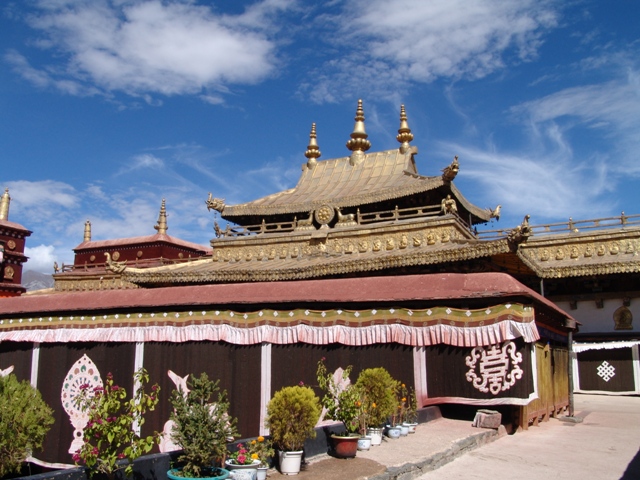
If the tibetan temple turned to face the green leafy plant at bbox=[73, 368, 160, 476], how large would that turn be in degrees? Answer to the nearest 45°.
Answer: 0° — it already faces it

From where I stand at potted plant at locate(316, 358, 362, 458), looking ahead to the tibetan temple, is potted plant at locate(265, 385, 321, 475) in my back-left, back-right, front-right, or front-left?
back-left

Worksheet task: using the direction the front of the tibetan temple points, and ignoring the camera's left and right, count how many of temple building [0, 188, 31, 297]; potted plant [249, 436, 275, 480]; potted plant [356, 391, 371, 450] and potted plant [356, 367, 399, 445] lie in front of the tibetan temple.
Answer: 3

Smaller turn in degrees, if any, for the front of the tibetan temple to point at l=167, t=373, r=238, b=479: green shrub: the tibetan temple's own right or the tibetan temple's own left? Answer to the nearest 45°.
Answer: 0° — it already faces it

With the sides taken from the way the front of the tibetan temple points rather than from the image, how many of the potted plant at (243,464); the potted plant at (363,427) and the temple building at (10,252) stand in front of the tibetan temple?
2

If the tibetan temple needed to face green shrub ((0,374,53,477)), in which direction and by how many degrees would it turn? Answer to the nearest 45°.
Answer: approximately 45° to its right

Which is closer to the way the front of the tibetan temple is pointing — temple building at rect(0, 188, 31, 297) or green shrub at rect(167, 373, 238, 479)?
the green shrub

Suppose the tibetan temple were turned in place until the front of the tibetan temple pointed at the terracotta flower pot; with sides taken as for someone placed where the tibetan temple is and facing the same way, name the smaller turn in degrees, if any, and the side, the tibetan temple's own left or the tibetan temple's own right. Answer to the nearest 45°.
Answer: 0° — it already faces it

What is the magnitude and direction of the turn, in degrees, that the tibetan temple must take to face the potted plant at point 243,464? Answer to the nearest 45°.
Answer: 0° — it already faces it

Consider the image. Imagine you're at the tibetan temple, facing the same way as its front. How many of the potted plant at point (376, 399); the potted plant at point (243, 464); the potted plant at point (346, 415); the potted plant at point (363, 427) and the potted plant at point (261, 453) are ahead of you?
5

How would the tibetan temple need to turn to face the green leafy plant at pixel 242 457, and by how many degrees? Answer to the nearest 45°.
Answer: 0° — it already faces it

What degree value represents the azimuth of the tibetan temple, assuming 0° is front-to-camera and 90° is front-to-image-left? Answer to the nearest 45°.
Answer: approximately 0°

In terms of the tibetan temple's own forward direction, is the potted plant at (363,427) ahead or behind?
ahead
